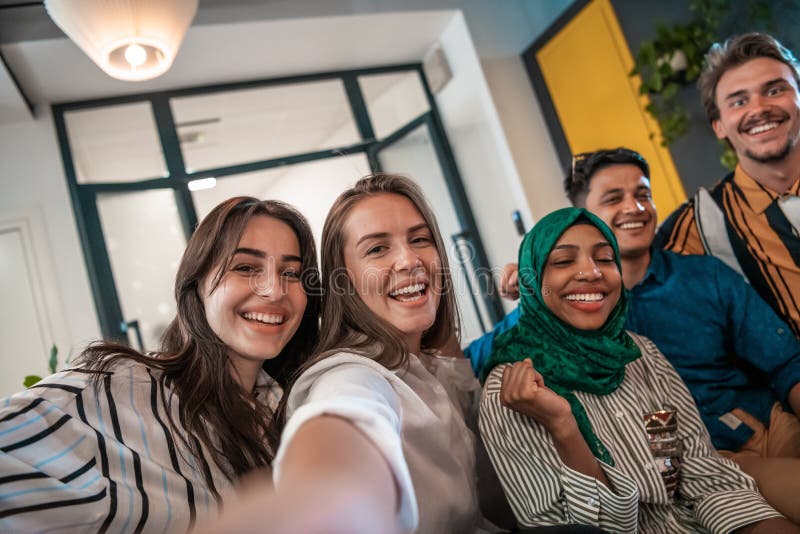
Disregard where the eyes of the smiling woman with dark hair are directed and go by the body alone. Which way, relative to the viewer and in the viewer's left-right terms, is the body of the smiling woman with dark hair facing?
facing the viewer and to the right of the viewer

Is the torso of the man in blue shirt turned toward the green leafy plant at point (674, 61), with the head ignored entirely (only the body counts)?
no

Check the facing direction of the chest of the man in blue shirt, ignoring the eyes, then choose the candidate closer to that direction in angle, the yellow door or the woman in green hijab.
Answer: the woman in green hijab

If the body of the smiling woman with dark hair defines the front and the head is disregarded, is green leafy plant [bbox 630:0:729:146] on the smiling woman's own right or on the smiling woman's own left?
on the smiling woman's own left

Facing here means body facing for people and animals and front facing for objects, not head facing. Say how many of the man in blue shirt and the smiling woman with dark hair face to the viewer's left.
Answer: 0

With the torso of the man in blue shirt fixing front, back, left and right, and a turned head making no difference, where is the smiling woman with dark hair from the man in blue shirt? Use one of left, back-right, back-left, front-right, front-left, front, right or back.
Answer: front-right

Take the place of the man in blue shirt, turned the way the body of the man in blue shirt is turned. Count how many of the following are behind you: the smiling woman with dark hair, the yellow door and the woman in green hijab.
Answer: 1

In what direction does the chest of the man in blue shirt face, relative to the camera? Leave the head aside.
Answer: toward the camera

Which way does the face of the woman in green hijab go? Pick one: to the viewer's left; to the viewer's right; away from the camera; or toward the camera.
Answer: toward the camera

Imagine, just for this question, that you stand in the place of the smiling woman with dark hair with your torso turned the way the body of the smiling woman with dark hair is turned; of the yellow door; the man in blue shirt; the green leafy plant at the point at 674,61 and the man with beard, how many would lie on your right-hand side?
0
